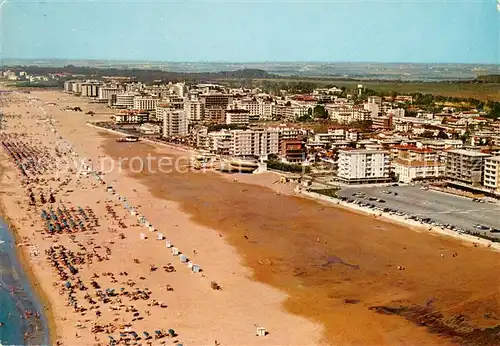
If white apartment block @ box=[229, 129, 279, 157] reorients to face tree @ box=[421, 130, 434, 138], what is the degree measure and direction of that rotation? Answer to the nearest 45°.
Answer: approximately 135° to its left

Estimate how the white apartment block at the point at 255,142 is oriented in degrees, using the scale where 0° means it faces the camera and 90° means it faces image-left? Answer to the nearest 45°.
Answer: approximately 0°

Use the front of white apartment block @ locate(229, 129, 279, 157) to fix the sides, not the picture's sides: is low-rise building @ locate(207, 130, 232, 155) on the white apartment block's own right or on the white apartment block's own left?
on the white apartment block's own right

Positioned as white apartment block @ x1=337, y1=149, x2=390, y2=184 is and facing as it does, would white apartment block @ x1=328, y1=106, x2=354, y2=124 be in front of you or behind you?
behind
